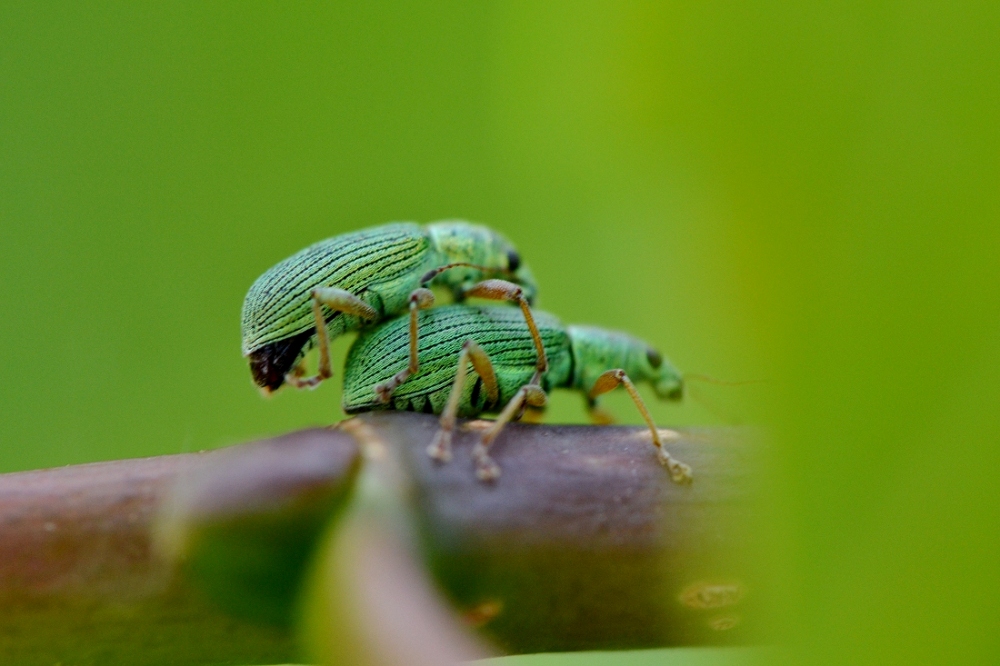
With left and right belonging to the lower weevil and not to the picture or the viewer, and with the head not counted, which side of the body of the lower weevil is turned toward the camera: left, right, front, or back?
right
